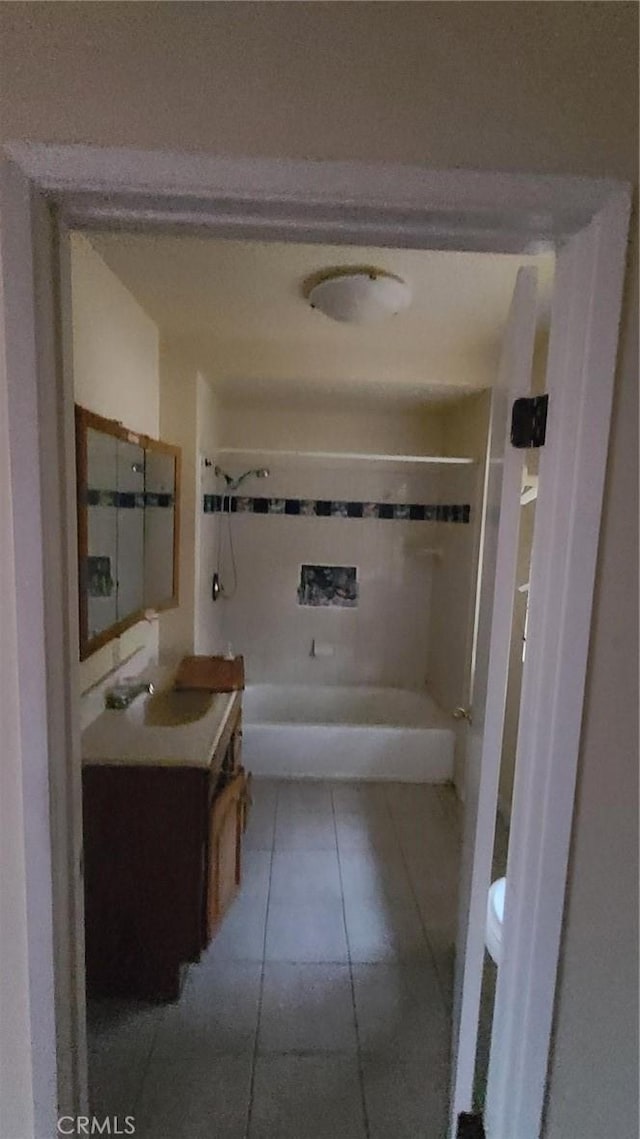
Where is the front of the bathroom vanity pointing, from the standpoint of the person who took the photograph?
facing to the right of the viewer

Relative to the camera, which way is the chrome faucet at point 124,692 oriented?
to the viewer's right

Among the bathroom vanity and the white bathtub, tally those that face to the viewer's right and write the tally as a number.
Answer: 1

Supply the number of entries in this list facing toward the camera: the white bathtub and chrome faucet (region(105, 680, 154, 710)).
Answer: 1

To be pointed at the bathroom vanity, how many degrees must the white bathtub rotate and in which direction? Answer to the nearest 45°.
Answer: approximately 45° to its right
